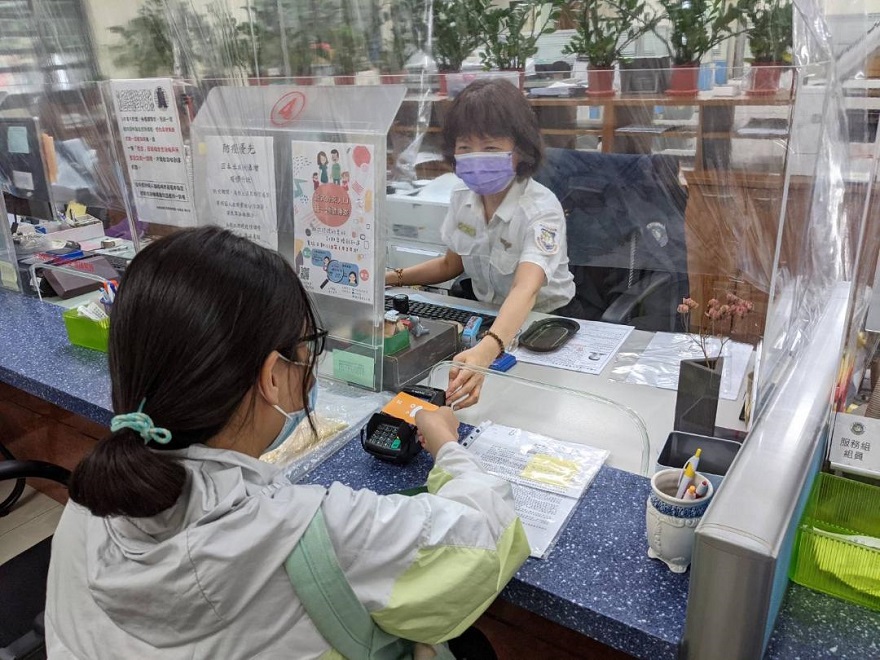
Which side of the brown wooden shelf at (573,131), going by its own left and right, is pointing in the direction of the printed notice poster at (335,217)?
front

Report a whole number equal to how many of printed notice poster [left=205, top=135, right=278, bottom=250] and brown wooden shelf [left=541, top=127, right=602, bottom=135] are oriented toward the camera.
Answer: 2

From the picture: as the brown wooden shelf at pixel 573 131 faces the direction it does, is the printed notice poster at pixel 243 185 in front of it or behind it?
in front

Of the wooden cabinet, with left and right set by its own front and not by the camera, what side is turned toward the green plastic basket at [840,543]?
front

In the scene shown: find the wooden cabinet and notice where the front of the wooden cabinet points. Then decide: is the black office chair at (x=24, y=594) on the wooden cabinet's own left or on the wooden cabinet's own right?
on the wooden cabinet's own right

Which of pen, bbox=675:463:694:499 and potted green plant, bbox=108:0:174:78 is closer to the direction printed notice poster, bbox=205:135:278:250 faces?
the pen

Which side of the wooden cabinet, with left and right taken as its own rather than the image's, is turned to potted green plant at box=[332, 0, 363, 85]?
right
